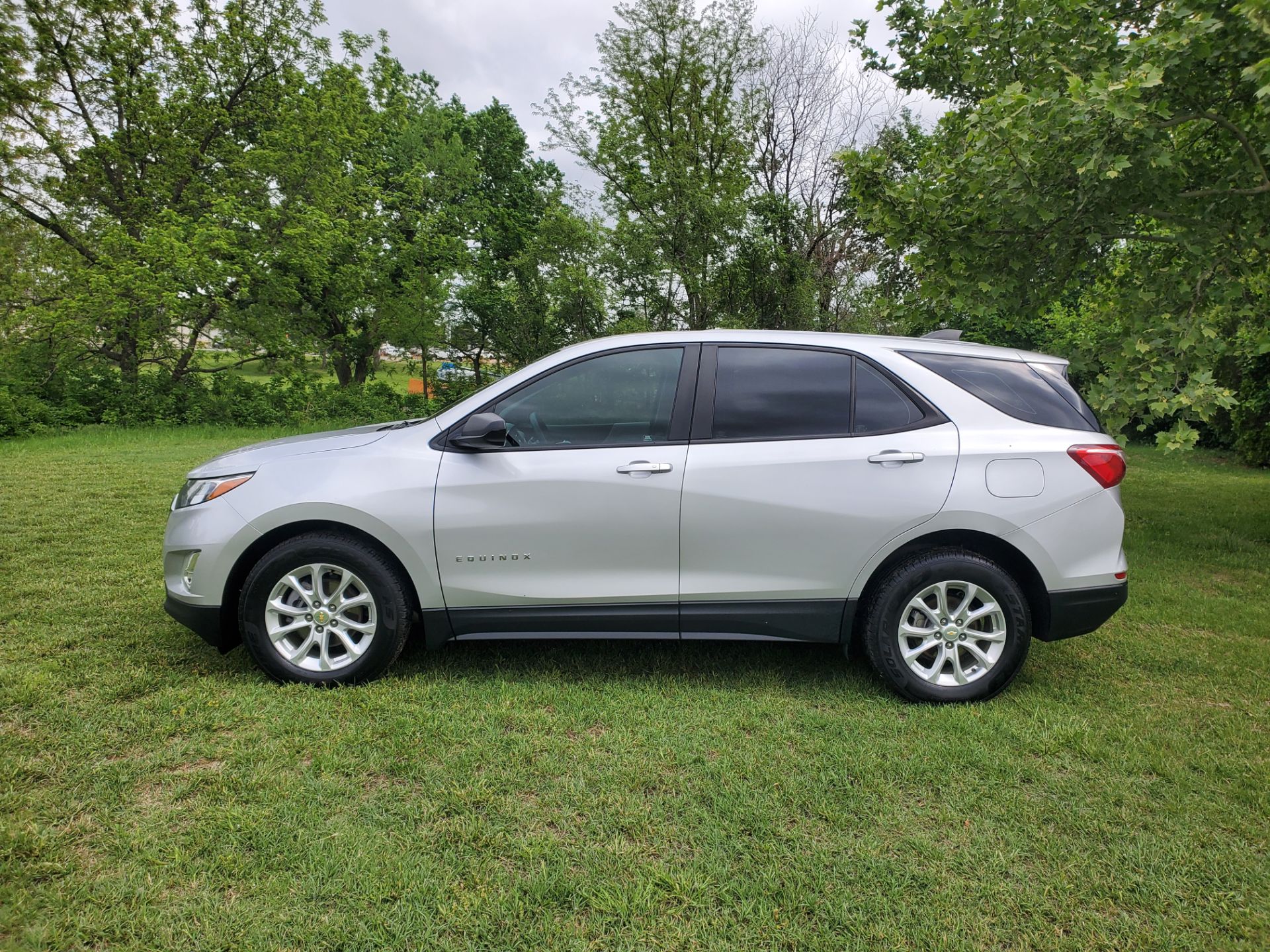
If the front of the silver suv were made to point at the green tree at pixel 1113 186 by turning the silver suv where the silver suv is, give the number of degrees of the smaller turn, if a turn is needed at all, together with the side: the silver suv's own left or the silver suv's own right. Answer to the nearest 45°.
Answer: approximately 135° to the silver suv's own right

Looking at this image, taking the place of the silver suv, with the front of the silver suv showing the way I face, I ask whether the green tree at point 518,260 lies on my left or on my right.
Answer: on my right

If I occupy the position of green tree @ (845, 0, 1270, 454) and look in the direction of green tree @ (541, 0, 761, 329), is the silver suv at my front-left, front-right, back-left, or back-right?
back-left

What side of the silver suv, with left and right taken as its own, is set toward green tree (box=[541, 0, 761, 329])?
right

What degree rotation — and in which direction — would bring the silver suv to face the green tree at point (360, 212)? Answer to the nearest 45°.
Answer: approximately 45° to its right

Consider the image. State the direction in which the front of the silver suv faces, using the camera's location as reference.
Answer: facing to the left of the viewer

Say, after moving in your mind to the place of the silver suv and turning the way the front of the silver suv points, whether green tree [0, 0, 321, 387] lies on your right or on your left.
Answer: on your right
